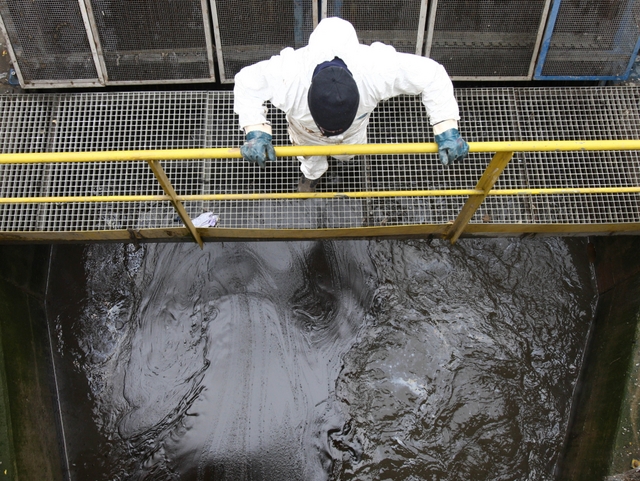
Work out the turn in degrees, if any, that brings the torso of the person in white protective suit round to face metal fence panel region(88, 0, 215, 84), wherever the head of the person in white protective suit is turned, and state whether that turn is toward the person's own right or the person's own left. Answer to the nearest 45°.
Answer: approximately 135° to the person's own right

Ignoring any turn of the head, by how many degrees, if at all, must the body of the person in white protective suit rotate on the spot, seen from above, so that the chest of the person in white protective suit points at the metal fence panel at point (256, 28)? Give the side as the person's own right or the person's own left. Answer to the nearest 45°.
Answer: approximately 135° to the person's own right

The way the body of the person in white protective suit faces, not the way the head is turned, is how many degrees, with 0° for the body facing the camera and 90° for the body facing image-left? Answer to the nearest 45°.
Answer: approximately 0°
